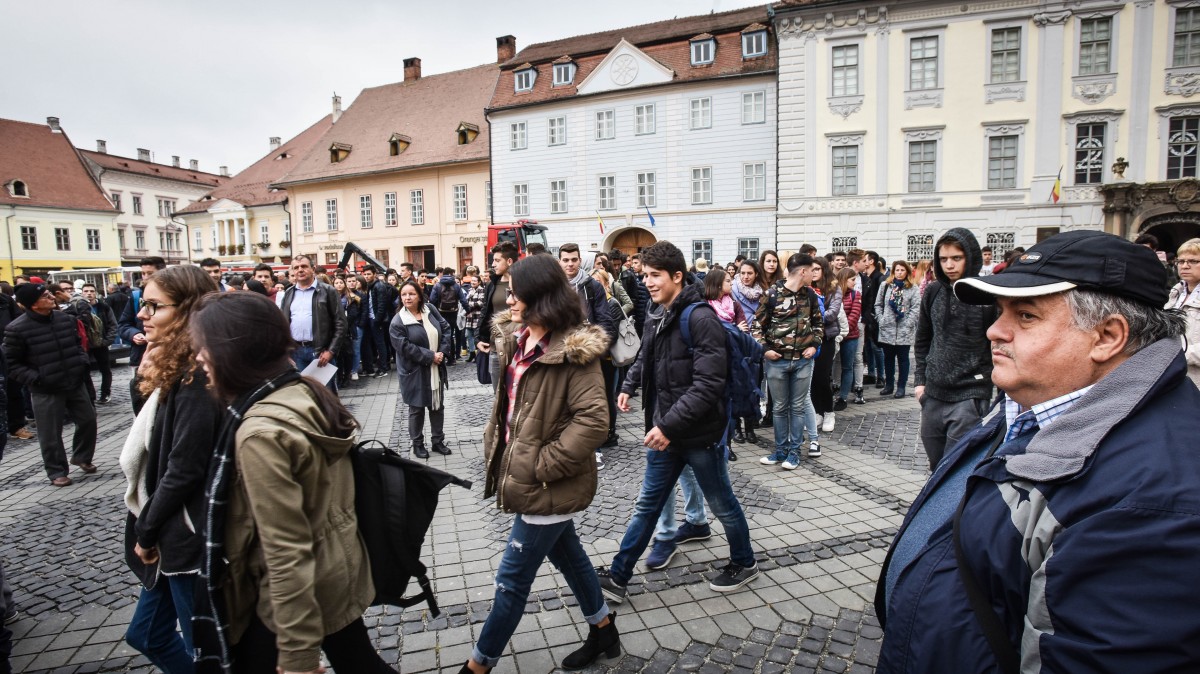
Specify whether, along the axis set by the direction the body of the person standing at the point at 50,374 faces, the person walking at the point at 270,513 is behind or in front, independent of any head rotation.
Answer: in front

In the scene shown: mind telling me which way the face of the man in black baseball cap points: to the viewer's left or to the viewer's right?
to the viewer's left

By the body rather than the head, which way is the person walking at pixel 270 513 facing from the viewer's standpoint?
to the viewer's left

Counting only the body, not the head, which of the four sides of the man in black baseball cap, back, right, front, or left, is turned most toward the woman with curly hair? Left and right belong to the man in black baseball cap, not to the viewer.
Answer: front

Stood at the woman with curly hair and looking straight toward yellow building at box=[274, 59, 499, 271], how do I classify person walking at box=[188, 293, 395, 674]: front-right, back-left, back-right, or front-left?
back-right
